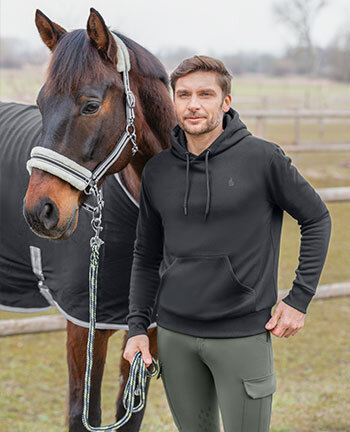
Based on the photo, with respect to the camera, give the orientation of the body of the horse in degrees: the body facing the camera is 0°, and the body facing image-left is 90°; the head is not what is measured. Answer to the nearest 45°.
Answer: approximately 315°

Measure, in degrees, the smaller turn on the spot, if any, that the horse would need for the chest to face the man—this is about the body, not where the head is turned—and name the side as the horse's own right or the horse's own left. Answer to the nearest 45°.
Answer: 0° — it already faces them
